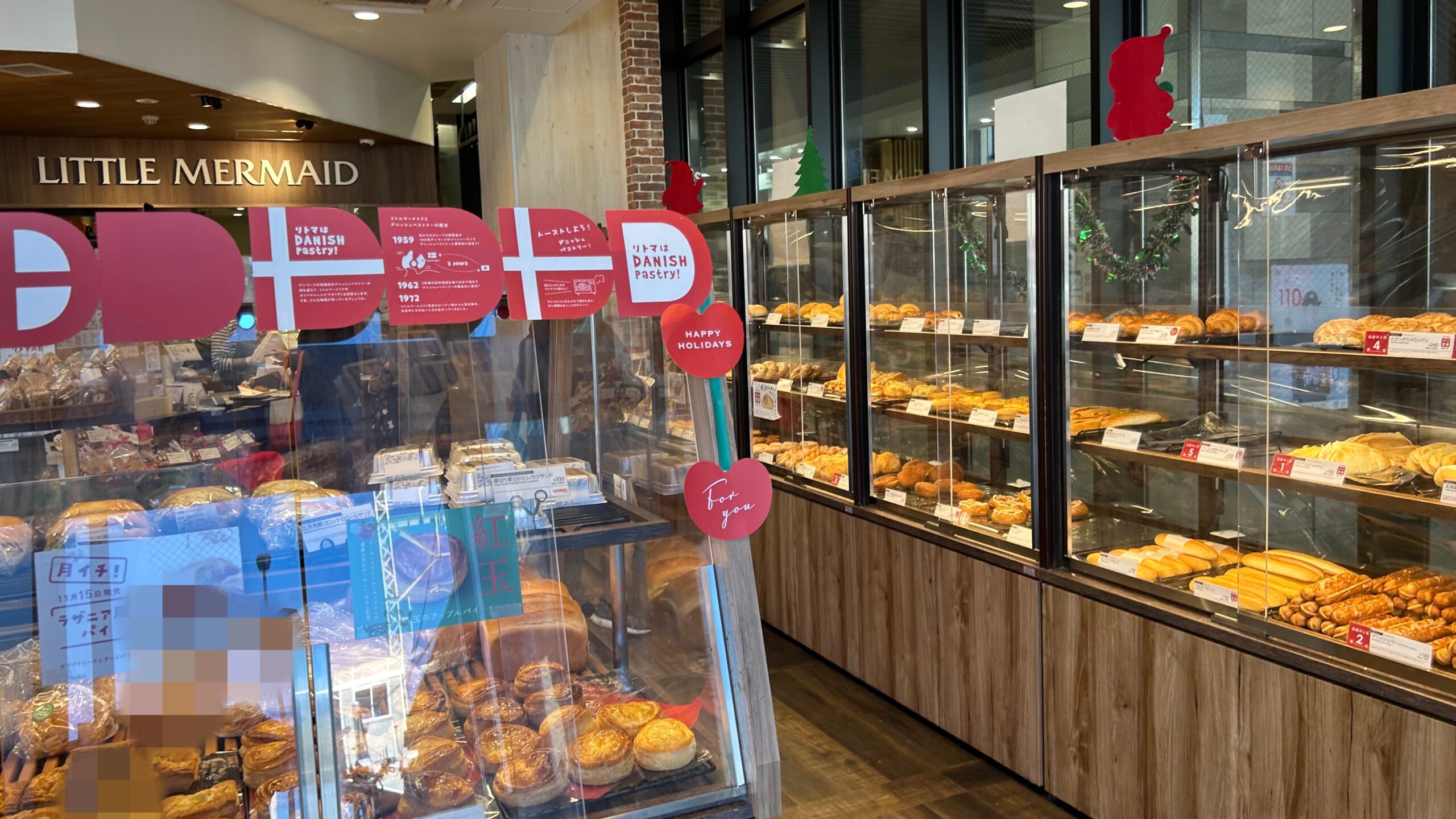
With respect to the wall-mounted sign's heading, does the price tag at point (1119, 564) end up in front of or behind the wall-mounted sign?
in front

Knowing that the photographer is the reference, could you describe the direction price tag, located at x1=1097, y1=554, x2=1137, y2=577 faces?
facing the viewer and to the left of the viewer

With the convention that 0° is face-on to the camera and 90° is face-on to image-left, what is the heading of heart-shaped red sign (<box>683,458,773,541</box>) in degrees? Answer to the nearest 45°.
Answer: approximately 0°

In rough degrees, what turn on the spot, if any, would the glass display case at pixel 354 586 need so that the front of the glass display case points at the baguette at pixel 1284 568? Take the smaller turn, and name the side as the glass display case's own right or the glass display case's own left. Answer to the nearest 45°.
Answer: approximately 90° to the glass display case's own left

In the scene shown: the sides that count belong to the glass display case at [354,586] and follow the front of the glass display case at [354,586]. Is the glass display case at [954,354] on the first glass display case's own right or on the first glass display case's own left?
on the first glass display case's own left

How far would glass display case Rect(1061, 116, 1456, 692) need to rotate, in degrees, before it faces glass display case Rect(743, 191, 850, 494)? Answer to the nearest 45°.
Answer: approximately 90° to its right

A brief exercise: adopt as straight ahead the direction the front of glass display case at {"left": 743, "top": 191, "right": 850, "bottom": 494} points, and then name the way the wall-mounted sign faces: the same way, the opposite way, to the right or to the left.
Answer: to the left

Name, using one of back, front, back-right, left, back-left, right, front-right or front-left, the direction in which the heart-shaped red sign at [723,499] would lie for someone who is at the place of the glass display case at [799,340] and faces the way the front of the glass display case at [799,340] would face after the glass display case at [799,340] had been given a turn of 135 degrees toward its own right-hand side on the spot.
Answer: back

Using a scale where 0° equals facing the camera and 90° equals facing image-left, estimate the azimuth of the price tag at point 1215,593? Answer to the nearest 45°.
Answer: approximately 45°

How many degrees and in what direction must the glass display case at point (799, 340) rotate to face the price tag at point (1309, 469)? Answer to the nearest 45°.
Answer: approximately 90° to its left

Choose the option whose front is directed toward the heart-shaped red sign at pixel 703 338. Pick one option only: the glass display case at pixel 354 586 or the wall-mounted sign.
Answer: the wall-mounted sign

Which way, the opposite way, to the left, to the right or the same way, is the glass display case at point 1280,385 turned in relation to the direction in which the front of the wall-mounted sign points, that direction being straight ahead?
to the right

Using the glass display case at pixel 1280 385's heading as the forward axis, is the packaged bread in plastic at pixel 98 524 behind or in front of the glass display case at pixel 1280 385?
in front

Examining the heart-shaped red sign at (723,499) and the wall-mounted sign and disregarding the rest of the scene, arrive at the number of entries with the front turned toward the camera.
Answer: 2

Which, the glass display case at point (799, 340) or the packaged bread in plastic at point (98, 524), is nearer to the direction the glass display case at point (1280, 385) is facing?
the packaged bread in plastic
